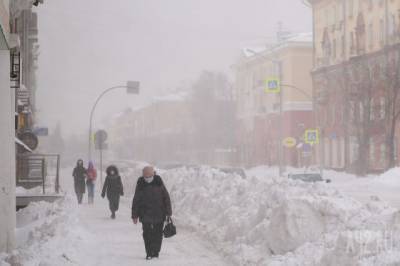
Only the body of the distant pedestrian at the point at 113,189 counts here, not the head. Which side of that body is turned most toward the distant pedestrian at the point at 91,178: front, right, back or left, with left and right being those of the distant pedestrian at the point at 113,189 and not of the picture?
back

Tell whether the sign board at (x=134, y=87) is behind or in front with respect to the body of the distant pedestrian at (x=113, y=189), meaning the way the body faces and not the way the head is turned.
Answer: behind

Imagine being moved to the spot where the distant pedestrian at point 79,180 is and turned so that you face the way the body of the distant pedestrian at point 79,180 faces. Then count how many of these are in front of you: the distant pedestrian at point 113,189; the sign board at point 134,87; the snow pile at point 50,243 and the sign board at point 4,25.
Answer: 3

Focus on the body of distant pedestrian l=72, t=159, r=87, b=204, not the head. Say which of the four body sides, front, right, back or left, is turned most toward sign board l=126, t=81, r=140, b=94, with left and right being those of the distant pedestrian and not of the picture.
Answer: back

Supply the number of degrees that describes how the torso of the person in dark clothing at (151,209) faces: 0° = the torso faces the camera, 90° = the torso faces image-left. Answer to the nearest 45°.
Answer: approximately 0°
